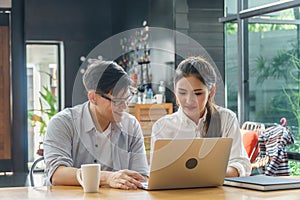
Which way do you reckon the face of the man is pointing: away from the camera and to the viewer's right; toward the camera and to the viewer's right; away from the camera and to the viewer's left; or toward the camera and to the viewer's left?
toward the camera and to the viewer's right

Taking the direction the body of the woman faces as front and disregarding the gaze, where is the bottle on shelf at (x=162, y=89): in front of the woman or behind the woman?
behind

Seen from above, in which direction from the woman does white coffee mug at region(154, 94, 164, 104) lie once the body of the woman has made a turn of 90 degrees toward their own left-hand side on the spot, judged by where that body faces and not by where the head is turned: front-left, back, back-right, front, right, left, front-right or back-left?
left

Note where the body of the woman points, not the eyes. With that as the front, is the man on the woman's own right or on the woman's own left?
on the woman's own right

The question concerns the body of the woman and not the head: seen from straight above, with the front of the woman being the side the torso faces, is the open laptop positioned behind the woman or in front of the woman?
in front

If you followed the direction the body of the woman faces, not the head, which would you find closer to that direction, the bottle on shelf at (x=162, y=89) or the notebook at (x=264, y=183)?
the notebook

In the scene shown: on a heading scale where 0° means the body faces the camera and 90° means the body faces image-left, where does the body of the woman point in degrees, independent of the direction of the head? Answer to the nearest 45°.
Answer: approximately 0°

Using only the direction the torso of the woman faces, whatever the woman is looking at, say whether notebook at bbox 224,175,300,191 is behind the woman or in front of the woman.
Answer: in front

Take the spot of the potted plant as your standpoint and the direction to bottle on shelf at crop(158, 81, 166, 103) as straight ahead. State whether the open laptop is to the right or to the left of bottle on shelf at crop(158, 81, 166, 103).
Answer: right
